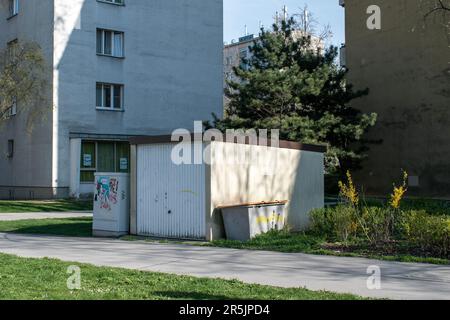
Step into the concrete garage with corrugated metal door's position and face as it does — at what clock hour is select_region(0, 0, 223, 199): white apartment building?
The white apartment building is roughly at 4 o'clock from the concrete garage with corrugated metal door.

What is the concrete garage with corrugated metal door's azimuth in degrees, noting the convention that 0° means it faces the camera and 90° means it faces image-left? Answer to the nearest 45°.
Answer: approximately 45°

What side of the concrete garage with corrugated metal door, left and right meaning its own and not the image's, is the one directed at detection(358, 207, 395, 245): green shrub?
left

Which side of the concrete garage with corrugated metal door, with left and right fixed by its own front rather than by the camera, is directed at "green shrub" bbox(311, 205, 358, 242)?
left

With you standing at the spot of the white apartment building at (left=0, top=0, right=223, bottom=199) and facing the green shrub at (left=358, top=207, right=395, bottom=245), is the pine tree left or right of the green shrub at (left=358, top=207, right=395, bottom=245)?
left

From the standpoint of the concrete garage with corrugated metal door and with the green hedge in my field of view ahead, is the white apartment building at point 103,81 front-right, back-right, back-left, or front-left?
back-left

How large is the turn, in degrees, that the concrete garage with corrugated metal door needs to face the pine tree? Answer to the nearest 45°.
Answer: approximately 135° to its right
